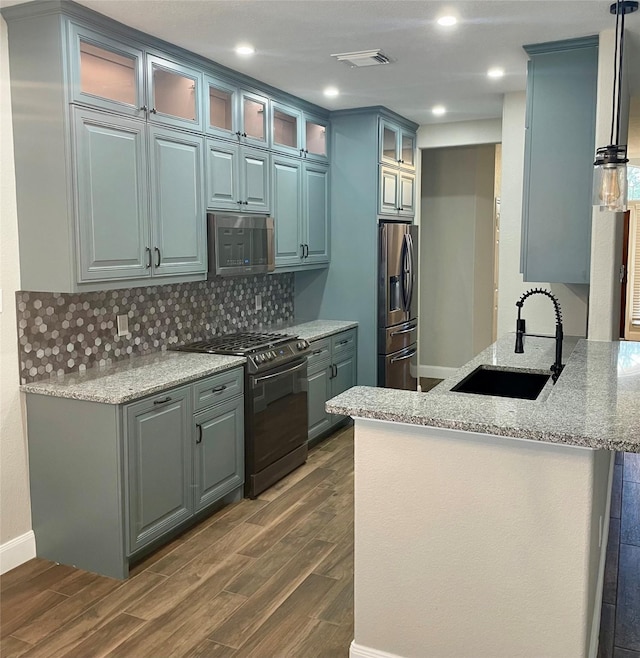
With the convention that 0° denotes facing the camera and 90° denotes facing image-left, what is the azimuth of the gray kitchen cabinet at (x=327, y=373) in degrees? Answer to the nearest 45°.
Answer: approximately 315°

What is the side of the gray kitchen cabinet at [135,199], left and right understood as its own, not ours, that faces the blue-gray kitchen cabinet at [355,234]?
left

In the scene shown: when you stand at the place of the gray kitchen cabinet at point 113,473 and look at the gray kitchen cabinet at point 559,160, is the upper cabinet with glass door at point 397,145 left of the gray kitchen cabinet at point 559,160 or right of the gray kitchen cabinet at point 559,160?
left

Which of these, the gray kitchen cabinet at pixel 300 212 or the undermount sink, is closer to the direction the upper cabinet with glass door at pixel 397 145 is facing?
the undermount sink

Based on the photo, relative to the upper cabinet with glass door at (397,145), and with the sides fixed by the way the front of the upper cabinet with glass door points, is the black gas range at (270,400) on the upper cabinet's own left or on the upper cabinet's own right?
on the upper cabinet's own right

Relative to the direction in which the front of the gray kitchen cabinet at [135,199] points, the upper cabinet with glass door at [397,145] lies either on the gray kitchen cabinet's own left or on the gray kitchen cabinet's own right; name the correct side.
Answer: on the gray kitchen cabinet's own left

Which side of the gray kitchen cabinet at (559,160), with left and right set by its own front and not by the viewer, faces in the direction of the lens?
left

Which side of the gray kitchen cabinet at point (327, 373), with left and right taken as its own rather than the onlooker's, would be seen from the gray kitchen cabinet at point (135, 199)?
right
